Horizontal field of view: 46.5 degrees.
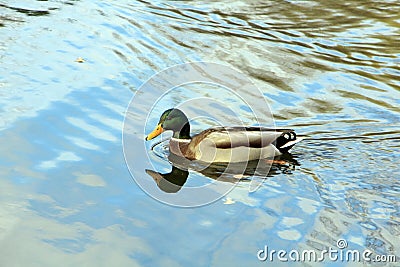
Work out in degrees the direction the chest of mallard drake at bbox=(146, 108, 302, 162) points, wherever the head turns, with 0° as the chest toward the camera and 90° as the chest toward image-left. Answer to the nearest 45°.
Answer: approximately 90°
